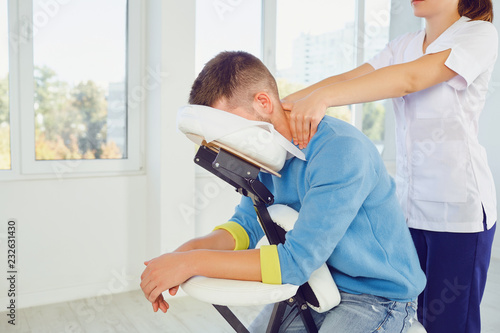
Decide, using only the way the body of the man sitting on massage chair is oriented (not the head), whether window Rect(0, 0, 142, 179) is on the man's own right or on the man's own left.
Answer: on the man's own right

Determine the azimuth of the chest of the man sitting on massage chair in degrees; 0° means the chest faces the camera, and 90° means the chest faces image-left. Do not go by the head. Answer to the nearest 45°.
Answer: approximately 90°

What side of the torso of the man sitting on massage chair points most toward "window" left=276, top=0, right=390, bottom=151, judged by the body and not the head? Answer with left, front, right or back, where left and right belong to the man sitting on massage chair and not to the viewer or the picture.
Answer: right

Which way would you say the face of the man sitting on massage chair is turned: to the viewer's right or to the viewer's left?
to the viewer's left
